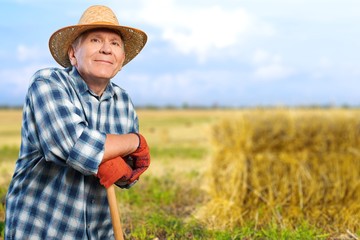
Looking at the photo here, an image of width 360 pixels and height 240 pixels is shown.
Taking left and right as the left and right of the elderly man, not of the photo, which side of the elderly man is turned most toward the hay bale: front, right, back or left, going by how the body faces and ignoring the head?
left

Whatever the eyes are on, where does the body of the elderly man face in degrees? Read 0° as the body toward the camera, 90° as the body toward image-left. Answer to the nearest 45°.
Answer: approximately 315°
